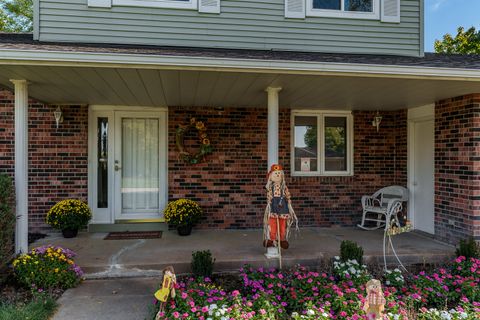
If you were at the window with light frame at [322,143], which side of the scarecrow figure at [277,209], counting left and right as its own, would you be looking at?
back

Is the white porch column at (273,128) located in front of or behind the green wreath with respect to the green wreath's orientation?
in front

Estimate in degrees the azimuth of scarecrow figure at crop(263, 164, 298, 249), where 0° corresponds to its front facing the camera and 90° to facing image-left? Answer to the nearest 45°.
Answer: approximately 0°

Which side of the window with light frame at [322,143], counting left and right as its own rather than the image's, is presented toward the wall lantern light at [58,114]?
right

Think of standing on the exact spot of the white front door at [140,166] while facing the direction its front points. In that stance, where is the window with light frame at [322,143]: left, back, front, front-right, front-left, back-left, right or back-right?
left

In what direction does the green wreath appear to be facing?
toward the camera

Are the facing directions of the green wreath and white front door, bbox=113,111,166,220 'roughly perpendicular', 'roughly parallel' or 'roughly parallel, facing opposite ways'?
roughly parallel

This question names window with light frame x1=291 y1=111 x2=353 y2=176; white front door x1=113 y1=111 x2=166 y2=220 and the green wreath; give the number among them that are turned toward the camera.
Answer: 3

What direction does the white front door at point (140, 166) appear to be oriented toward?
toward the camera

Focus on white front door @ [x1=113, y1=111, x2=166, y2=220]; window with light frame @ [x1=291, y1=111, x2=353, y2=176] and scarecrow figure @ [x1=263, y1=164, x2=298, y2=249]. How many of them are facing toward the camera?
3

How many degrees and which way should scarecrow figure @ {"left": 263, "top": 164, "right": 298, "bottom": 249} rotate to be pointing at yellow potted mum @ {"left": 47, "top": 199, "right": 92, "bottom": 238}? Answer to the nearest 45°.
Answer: approximately 90° to its right

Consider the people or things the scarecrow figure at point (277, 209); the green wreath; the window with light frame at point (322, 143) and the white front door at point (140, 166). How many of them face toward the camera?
4

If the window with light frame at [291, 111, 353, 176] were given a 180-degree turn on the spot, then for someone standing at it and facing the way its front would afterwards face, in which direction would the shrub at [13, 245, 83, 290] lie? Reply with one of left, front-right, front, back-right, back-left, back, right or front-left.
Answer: back-left

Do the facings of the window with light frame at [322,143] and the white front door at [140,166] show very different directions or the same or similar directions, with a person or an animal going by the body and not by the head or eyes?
same or similar directions

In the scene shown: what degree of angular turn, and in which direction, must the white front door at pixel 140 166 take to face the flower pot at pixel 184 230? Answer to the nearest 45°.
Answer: approximately 45° to its left

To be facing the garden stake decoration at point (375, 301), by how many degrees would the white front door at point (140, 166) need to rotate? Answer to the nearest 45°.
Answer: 0° — it already faces it

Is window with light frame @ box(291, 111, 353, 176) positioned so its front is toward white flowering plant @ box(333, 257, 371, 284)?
yes
